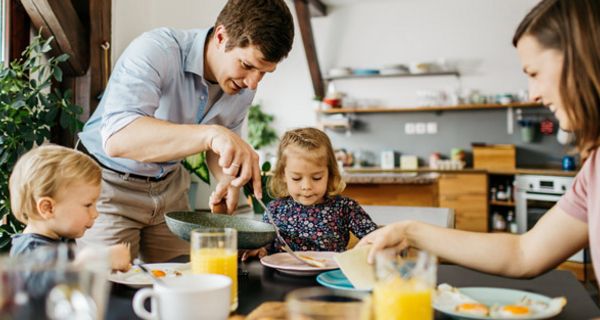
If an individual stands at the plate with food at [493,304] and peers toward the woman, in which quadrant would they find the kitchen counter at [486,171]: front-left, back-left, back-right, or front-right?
front-left

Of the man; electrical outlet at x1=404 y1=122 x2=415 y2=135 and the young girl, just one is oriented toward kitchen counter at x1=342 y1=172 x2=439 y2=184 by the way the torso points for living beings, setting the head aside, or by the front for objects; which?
the electrical outlet

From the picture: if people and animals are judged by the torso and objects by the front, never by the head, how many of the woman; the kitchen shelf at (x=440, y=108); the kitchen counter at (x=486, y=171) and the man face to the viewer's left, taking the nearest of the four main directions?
1

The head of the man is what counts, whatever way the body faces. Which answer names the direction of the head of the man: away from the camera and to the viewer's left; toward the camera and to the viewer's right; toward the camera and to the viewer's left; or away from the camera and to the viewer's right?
toward the camera and to the viewer's right

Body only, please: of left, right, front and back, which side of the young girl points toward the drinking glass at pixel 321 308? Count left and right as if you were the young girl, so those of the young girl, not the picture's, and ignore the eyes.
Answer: front

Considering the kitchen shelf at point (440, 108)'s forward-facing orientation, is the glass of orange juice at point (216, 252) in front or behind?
in front

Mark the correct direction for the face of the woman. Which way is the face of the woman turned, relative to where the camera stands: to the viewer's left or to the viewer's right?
to the viewer's left

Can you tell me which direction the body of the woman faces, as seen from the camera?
to the viewer's left

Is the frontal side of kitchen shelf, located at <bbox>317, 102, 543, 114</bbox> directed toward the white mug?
yes

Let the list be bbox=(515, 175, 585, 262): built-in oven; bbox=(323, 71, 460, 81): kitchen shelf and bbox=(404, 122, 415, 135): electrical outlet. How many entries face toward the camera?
3

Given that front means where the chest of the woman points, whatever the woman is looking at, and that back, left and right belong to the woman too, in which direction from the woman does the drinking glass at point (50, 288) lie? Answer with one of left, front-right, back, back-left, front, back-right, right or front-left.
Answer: front-left

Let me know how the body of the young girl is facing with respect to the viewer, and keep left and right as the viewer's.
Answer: facing the viewer

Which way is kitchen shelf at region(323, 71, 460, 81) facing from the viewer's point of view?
toward the camera

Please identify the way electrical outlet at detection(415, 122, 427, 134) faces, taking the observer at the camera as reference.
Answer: facing the viewer
